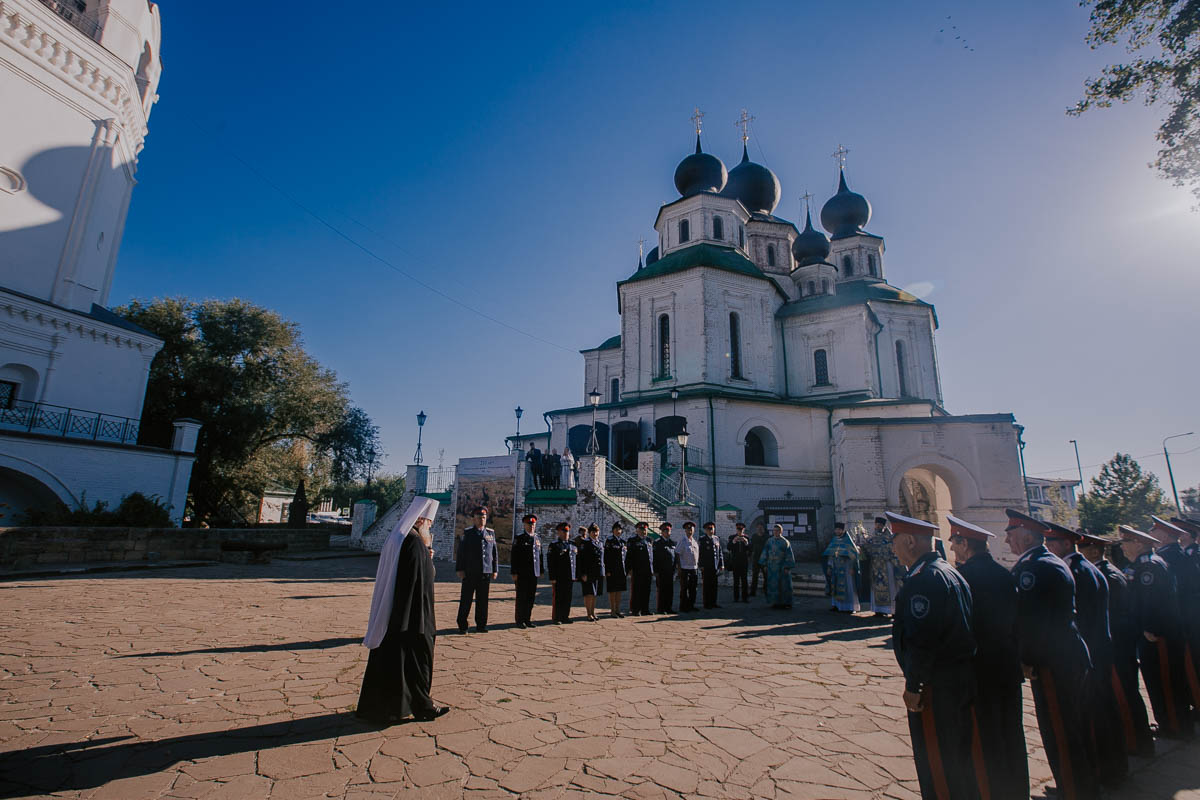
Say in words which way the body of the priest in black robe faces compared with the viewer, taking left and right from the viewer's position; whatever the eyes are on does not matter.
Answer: facing to the right of the viewer

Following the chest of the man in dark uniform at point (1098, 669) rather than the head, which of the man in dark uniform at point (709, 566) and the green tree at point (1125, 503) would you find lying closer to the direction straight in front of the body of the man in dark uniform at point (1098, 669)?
the man in dark uniform

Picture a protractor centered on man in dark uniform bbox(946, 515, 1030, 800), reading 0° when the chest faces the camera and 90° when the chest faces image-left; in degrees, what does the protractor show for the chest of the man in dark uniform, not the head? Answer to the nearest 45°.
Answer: approximately 90°

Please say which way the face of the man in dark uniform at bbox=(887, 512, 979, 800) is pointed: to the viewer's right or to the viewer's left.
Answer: to the viewer's left

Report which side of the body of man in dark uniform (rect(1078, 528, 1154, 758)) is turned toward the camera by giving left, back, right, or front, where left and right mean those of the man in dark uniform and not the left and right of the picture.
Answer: left

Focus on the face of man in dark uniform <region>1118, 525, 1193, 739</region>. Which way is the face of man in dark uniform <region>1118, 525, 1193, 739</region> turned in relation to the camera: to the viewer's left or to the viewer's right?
to the viewer's left

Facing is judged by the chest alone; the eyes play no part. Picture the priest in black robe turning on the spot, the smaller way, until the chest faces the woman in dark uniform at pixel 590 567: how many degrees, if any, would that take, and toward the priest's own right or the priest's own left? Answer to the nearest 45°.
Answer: approximately 45° to the priest's own left

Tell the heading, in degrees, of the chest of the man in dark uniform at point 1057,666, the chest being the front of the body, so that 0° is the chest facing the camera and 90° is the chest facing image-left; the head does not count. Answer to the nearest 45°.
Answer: approximately 90°

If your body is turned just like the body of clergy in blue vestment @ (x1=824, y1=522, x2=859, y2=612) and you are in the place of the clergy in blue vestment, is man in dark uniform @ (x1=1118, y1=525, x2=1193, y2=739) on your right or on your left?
on your left
